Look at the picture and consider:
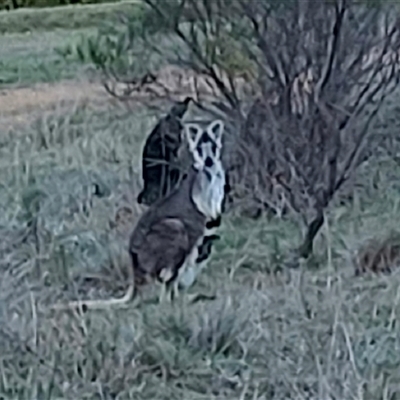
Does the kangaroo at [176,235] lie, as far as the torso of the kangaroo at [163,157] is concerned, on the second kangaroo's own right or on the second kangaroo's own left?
on the second kangaroo's own right

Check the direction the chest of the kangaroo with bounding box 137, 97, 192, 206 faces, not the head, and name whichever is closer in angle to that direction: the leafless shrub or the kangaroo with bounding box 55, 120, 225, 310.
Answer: the leafless shrub

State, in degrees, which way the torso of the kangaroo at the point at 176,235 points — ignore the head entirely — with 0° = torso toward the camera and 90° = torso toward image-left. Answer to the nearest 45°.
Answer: approximately 315°
